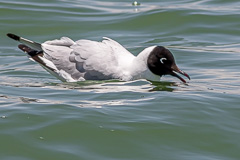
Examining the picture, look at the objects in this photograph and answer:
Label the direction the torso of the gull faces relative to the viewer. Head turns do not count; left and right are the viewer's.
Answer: facing to the right of the viewer
